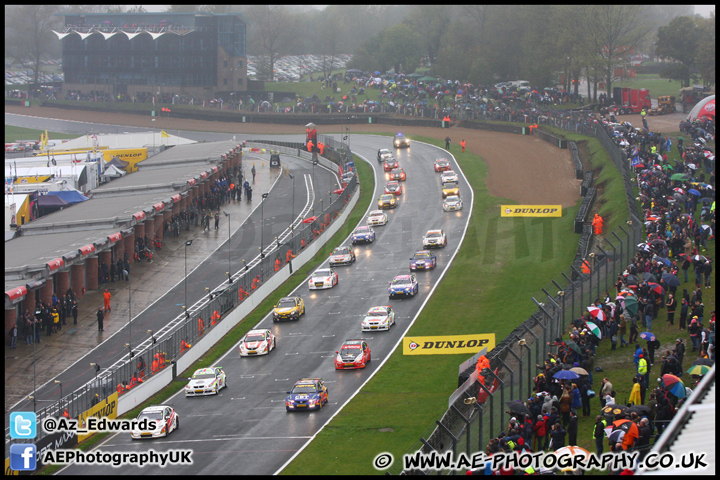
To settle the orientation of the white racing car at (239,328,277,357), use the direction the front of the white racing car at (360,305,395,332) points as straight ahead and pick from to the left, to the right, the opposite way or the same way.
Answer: the same way

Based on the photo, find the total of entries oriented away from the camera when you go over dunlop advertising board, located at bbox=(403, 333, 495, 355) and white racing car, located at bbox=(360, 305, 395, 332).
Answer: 0

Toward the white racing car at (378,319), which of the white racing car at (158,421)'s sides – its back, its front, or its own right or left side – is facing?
back

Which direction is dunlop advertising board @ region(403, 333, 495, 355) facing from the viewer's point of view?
toward the camera

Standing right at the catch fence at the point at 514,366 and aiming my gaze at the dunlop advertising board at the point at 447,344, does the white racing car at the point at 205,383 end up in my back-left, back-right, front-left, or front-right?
front-left

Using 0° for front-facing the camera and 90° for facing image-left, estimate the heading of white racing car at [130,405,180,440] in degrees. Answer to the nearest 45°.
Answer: approximately 45°

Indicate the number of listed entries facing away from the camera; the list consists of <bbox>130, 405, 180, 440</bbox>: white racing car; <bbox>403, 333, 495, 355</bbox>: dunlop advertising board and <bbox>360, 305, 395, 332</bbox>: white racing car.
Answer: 0

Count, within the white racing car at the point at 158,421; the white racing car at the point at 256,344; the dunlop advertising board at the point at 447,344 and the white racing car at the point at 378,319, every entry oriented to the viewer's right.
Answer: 0

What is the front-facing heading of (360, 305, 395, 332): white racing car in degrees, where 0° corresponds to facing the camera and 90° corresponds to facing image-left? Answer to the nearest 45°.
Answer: approximately 45°

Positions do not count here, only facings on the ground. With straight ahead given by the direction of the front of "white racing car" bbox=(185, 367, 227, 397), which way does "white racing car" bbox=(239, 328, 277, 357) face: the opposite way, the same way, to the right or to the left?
the same way

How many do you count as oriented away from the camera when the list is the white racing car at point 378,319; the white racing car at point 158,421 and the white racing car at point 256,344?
0

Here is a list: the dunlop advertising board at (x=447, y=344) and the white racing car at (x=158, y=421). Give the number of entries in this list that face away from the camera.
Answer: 0

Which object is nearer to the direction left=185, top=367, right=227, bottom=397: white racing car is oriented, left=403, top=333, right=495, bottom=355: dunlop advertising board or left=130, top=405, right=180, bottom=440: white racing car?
the white racing car

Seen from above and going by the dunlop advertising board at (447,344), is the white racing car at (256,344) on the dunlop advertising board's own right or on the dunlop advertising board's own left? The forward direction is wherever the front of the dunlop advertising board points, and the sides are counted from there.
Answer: on the dunlop advertising board's own right
